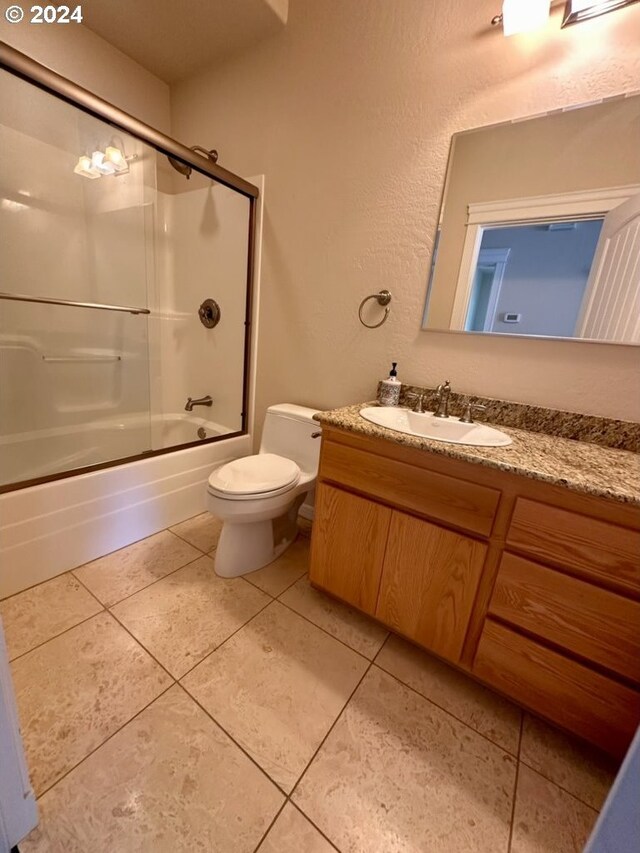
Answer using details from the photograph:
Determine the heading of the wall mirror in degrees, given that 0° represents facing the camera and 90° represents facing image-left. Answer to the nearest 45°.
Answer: approximately 45°

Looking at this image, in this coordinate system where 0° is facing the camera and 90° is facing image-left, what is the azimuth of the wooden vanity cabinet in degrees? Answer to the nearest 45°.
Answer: approximately 45°

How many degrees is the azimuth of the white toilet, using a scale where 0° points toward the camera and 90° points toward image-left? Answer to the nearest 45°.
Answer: approximately 45°

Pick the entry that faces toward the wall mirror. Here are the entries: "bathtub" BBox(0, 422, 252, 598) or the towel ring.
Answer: the bathtub

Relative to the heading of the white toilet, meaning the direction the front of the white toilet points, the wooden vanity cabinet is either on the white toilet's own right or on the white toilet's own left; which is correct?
on the white toilet's own left

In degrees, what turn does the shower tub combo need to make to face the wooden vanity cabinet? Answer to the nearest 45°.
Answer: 0° — it already faces it

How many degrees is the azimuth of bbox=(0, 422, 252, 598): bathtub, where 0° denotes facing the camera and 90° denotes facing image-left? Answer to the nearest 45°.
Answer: approximately 315°

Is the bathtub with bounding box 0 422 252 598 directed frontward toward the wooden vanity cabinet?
yes
